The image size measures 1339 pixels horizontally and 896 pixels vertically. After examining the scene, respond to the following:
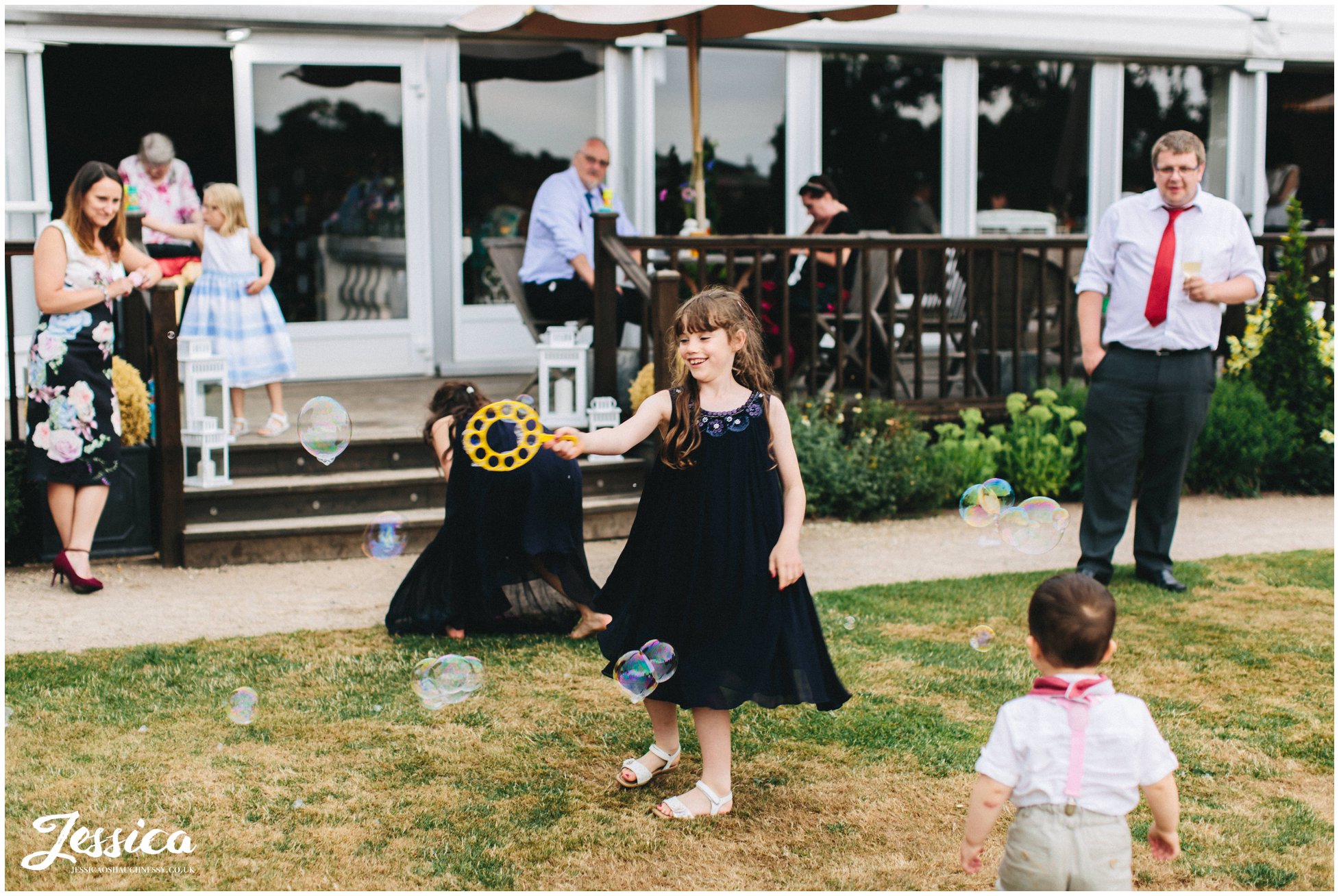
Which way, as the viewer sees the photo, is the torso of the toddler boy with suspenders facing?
away from the camera

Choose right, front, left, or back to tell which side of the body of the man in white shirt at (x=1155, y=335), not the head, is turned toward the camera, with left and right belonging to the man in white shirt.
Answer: front

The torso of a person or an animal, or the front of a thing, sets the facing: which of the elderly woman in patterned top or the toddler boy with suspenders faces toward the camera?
the elderly woman in patterned top

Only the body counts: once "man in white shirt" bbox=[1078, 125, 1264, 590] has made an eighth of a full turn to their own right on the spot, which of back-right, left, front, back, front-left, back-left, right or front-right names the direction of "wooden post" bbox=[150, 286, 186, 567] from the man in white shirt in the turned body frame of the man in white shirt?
front-right

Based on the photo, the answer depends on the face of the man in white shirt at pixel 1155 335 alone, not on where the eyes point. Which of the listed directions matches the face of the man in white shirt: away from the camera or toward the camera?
toward the camera

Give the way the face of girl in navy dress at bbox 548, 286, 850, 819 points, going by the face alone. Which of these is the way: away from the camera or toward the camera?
toward the camera

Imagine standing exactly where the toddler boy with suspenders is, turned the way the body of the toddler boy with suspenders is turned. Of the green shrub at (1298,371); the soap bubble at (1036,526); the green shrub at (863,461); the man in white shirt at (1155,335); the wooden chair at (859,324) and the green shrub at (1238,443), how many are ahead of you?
6

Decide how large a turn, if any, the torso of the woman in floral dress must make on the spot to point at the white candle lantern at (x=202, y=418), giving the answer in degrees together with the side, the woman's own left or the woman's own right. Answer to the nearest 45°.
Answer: approximately 90° to the woman's own left

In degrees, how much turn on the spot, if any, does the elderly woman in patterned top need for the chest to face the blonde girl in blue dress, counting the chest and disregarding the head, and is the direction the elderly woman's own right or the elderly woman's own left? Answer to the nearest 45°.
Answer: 0° — they already face them

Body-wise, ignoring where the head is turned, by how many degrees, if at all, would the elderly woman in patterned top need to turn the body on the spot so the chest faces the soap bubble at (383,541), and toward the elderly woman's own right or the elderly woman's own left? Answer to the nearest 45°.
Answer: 0° — they already face it

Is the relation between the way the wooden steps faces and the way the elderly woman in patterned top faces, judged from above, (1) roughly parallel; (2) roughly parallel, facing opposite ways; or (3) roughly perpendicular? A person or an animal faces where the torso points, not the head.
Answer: roughly parallel

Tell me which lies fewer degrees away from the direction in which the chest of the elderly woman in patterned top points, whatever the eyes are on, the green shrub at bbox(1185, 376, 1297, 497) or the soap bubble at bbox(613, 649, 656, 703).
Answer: the soap bubble

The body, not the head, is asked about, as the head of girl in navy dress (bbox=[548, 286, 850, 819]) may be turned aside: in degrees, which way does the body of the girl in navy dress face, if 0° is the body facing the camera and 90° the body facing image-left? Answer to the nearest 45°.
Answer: approximately 45°

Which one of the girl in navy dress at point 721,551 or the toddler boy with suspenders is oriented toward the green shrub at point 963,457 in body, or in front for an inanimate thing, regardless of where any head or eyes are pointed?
the toddler boy with suspenders

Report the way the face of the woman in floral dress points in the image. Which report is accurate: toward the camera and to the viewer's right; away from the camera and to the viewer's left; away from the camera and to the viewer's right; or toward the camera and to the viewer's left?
toward the camera and to the viewer's right

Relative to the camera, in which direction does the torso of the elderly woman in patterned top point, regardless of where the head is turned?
toward the camera

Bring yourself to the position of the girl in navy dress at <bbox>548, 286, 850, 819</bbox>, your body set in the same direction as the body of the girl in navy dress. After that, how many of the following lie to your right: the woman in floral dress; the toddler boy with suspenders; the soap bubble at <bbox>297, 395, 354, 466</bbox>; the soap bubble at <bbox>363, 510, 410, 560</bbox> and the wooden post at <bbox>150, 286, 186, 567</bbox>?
4

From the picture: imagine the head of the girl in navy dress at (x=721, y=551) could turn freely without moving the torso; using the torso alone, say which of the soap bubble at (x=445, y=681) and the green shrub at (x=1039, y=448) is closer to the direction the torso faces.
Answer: the soap bubble

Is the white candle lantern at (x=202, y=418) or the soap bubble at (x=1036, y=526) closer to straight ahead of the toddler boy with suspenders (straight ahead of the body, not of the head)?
the soap bubble

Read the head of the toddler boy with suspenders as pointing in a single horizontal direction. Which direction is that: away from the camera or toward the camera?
away from the camera

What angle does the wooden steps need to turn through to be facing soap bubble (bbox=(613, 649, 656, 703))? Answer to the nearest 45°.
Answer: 0° — it already faces it
